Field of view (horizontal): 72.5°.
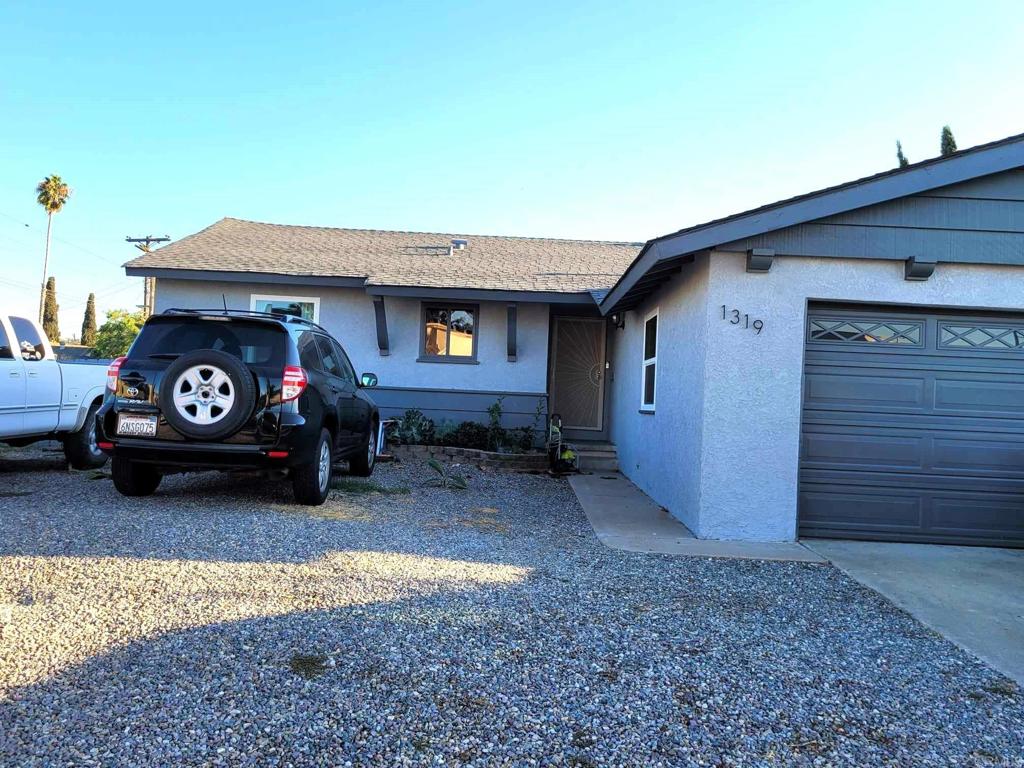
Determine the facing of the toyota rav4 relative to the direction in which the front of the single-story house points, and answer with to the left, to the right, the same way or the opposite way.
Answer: the opposite way

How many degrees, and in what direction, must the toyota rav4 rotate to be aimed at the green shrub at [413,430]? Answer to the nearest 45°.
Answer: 0° — it already faces it

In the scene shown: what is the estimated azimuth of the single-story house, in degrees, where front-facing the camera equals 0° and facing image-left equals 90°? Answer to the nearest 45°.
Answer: approximately 0°

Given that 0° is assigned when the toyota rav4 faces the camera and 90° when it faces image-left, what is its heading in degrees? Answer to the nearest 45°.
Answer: approximately 225°

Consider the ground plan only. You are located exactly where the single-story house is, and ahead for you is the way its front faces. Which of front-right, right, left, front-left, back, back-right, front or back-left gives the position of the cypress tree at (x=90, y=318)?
back-right

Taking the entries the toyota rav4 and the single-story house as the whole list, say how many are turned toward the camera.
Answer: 1
